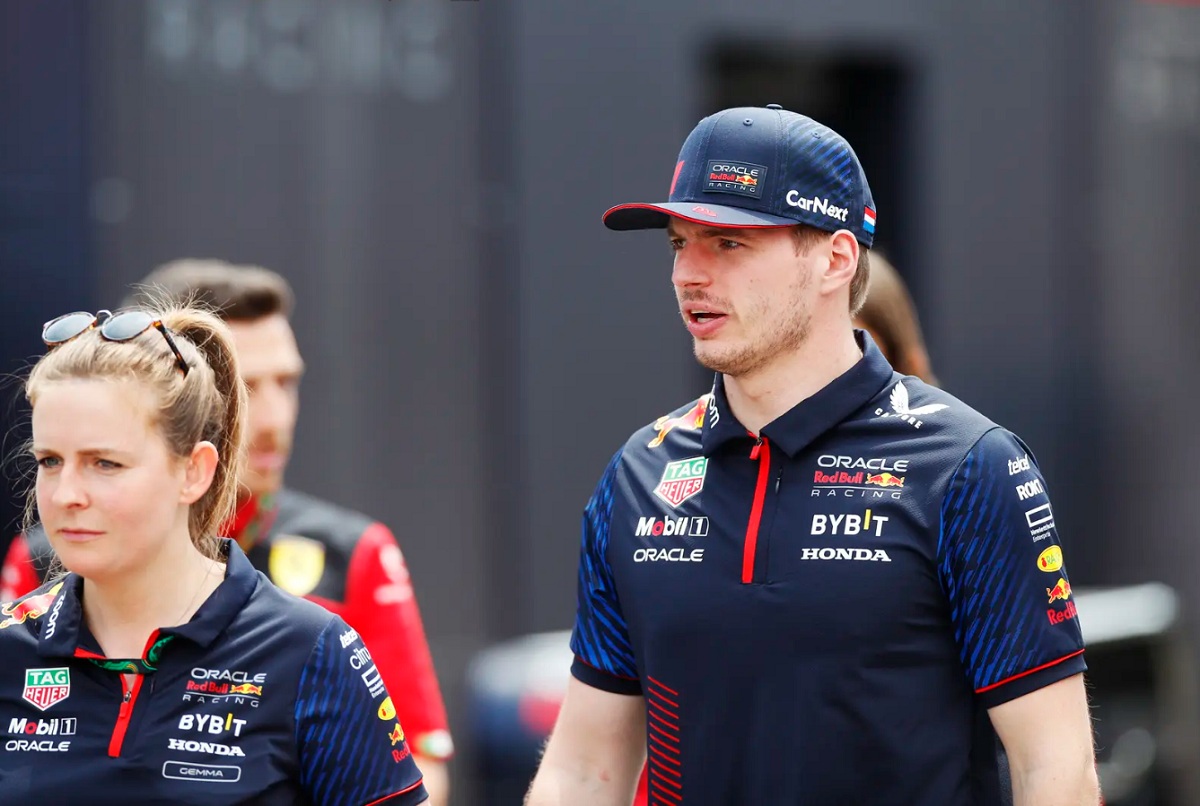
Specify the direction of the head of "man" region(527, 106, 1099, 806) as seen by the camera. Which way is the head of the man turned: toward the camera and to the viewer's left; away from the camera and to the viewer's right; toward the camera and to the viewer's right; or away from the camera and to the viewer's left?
toward the camera and to the viewer's left

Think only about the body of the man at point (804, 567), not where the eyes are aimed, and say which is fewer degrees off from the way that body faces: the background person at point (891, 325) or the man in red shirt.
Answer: the man in red shirt

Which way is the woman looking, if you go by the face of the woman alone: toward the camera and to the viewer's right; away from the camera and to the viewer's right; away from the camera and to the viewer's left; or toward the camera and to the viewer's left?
toward the camera and to the viewer's left

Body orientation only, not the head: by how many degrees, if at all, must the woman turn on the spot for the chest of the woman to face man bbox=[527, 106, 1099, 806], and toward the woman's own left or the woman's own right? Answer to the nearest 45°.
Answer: approximately 135° to the woman's own left

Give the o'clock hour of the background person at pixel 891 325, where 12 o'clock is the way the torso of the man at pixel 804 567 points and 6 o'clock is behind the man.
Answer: The background person is roughly at 5 o'clock from the man.

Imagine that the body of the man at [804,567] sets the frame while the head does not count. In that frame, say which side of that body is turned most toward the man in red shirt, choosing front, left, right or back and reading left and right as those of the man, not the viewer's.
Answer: right

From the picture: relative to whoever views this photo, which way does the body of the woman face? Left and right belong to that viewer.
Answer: facing the viewer and to the left of the viewer

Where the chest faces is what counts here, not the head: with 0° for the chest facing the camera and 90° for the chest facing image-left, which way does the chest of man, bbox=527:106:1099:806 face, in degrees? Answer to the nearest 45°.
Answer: approximately 45°

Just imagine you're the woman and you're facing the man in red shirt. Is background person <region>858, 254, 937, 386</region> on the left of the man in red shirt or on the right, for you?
right

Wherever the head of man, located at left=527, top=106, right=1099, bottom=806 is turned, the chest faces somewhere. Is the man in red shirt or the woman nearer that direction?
the woman

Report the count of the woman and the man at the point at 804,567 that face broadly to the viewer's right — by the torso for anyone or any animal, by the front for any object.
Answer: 0
